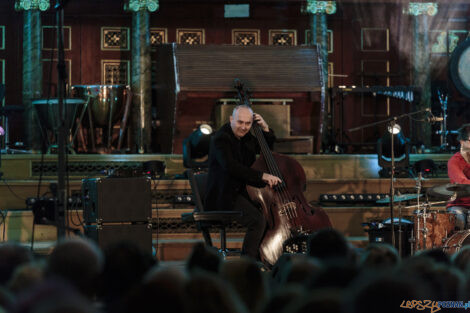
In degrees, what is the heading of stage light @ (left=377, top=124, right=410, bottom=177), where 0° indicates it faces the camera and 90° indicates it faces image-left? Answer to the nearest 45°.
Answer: approximately 0°

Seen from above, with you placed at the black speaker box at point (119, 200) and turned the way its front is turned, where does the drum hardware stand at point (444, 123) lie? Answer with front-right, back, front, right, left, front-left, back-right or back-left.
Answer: left

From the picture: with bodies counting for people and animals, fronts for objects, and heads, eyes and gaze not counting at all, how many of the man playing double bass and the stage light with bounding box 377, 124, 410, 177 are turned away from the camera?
0

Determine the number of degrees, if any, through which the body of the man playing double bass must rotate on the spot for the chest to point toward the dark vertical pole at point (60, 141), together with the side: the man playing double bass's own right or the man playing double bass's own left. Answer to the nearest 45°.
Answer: approximately 90° to the man playing double bass's own right

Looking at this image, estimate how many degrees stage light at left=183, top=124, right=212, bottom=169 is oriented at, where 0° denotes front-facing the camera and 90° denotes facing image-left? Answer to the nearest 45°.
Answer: approximately 315°

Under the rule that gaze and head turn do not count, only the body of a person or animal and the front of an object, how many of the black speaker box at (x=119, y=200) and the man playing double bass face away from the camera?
0

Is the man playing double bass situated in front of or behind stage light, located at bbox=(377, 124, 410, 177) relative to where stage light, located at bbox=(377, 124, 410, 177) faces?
in front

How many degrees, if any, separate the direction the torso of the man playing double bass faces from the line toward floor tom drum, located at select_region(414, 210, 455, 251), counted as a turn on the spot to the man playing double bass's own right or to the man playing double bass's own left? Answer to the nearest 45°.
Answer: approximately 45° to the man playing double bass's own left
